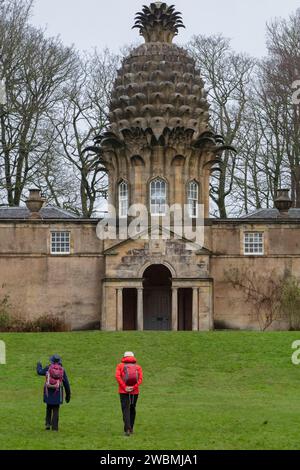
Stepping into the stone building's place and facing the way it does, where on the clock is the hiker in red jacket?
The hiker in red jacket is roughly at 12 o'clock from the stone building.

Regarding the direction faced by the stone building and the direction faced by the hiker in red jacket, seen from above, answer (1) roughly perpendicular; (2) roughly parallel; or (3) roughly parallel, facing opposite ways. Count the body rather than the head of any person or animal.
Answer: roughly parallel, facing opposite ways

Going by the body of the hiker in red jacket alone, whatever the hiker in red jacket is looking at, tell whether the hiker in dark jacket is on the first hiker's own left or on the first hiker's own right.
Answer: on the first hiker's own left

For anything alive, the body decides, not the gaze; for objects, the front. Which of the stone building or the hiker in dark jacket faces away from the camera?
the hiker in dark jacket

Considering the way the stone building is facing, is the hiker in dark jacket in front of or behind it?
in front

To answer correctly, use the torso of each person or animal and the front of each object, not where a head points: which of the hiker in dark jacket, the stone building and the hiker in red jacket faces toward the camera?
the stone building

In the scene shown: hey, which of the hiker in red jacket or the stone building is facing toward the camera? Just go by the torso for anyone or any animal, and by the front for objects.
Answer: the stone building

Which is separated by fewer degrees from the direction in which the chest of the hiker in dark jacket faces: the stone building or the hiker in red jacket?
the stone building

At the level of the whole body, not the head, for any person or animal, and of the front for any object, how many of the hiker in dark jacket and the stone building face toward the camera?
1

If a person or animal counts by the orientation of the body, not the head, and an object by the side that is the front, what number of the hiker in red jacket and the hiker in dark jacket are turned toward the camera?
0

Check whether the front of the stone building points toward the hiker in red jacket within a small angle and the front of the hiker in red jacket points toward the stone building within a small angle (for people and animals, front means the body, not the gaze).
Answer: yes

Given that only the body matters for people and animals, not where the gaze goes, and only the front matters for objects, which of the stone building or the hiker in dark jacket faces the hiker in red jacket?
the stone building

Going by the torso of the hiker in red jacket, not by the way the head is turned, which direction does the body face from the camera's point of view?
away from the camera

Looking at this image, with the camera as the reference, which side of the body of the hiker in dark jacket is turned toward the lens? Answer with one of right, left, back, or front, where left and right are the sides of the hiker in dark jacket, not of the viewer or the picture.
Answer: back

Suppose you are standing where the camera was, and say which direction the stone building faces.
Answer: facing the viewer

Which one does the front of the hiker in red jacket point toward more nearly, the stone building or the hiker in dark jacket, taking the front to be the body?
the stone building

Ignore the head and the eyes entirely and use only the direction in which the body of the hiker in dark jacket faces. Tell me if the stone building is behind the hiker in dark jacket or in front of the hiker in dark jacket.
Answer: in front
